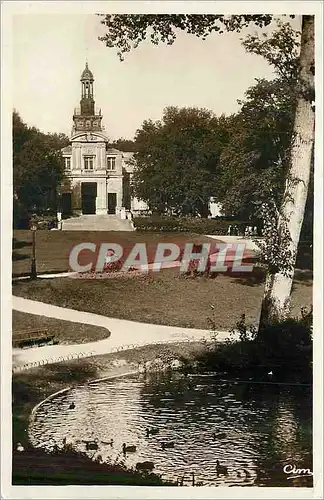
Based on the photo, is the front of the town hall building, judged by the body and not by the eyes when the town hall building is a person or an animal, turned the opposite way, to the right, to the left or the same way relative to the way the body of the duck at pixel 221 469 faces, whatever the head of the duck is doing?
to the left

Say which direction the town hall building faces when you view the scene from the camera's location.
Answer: facing the viewer

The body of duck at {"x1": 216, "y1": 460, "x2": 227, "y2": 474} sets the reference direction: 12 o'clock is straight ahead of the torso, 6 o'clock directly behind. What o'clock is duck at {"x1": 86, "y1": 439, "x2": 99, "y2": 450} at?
duck at {"x1": 86, "y1": 439, "x2": 99, "y2": 450} is roughly at 12 o'clock from duck at {"x1": 216, "y1": 460, "x2": 227, "y2": 474}.

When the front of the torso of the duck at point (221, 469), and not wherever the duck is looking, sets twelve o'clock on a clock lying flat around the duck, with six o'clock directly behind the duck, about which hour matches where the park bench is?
The park bench is roughly at 12 o'clock from the duck.

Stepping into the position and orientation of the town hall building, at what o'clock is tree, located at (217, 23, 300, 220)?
The tree is roughly at 9 o'clock from the town hall building.

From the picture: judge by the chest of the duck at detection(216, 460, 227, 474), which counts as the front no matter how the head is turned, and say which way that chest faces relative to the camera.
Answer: to the viewer's left

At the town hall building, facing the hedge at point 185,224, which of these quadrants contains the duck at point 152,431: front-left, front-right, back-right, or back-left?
front-right
